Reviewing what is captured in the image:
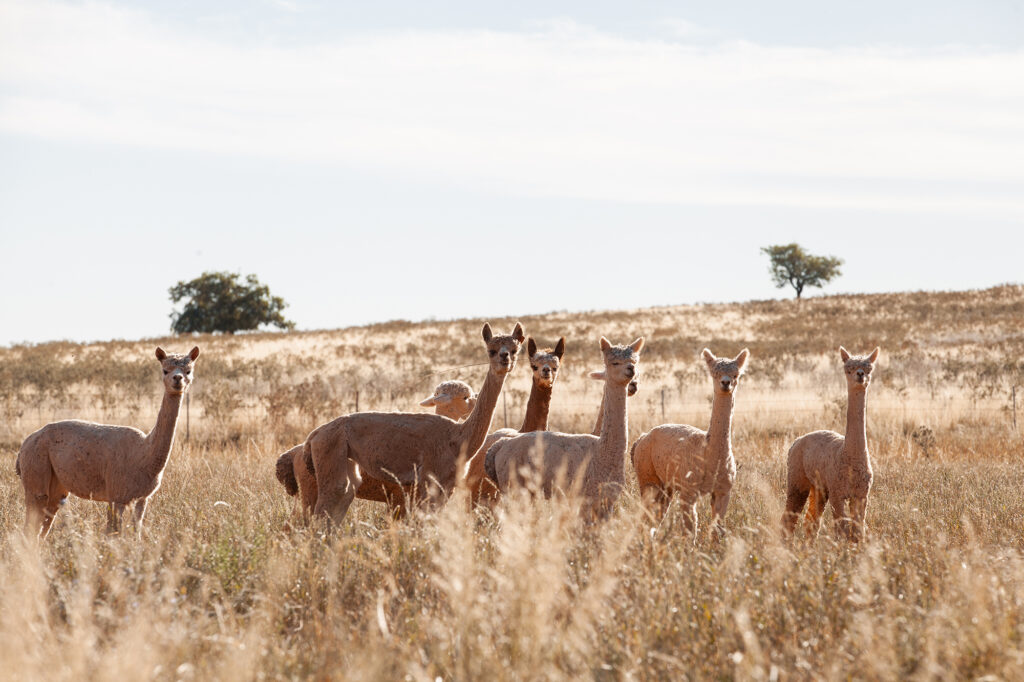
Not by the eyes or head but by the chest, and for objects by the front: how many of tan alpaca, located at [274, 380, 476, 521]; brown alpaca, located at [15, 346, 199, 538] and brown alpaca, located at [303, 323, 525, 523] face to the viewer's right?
3

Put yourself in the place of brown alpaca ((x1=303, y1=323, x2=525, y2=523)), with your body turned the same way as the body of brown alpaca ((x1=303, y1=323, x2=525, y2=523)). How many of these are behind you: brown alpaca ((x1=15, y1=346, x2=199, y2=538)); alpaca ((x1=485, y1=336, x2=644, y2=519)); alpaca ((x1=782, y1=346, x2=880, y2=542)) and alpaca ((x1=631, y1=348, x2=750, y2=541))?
1

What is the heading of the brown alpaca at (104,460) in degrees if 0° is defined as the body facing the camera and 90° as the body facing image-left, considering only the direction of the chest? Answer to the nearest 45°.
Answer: approximately 270°

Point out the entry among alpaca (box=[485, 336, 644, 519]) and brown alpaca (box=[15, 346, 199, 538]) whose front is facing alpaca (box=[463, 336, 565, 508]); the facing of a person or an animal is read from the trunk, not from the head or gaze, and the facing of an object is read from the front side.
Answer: the brown alpaca

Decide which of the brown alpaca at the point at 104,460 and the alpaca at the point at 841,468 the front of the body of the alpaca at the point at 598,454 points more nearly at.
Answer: the alpaca

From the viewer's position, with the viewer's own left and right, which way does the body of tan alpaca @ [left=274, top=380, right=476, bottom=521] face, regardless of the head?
facing to the right of the viewer

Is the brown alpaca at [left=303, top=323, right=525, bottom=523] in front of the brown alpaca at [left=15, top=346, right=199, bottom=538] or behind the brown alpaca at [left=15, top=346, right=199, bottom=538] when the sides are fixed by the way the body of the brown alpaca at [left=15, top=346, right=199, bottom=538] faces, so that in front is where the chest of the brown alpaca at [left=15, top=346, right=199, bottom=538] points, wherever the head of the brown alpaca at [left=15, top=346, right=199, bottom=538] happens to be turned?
in front

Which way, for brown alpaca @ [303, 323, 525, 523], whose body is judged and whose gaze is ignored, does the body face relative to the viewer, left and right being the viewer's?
facing to the right of the viewer

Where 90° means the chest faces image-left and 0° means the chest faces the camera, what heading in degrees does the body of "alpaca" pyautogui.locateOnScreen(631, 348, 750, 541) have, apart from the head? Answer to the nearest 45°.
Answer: approximately 315°

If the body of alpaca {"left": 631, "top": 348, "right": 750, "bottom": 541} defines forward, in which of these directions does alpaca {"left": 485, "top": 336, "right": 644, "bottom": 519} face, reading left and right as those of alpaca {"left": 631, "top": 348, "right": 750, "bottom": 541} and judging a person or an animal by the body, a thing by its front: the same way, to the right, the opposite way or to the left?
the same way

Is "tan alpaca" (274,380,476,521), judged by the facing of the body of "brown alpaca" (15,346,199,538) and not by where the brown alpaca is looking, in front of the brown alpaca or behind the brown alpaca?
in front

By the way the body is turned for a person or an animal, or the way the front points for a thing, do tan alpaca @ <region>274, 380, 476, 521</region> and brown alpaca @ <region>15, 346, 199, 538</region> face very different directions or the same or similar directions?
same or similar directions

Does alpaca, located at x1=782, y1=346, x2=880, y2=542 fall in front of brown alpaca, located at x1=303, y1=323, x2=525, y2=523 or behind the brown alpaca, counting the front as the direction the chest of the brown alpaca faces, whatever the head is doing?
in front

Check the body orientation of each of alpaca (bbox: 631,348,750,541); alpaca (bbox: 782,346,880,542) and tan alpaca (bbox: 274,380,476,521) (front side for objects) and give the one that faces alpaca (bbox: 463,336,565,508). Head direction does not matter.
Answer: the tan alpaca

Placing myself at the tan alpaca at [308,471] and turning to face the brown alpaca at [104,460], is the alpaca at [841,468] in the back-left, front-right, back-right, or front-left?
back-left
